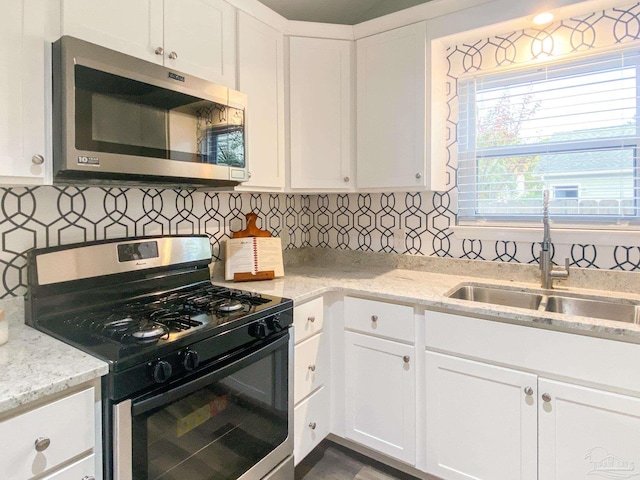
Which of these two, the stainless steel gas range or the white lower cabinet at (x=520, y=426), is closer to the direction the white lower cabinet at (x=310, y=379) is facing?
the white lower cabinet

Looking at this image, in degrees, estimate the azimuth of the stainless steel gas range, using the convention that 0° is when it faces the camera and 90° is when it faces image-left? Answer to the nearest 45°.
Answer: approximately 315°

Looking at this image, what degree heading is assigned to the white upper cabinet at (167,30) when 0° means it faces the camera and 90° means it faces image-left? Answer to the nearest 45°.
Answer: approximately 315°

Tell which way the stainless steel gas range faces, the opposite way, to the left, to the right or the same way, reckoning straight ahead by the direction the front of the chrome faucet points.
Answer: to the left

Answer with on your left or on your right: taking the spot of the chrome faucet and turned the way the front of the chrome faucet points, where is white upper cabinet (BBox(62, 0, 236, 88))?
on your right
